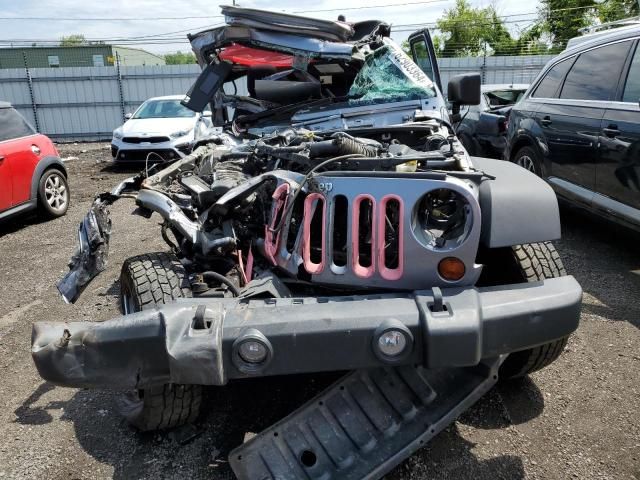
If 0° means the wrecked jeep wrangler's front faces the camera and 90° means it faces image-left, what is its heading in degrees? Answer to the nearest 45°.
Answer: approximately 0°

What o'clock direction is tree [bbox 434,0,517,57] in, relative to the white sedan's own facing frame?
The tree is roughly at 8 o'clock from the white sedan.

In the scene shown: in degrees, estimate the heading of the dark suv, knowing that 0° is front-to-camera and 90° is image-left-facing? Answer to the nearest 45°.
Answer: approximately 315°

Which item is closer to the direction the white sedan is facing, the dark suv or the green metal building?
the dark suv

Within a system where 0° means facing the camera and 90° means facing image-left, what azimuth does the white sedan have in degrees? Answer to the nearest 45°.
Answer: approximately 45°

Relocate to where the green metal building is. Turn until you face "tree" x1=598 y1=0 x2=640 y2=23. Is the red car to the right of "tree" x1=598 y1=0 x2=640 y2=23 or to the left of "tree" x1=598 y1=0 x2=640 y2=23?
right

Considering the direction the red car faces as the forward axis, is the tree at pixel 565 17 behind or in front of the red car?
behind
